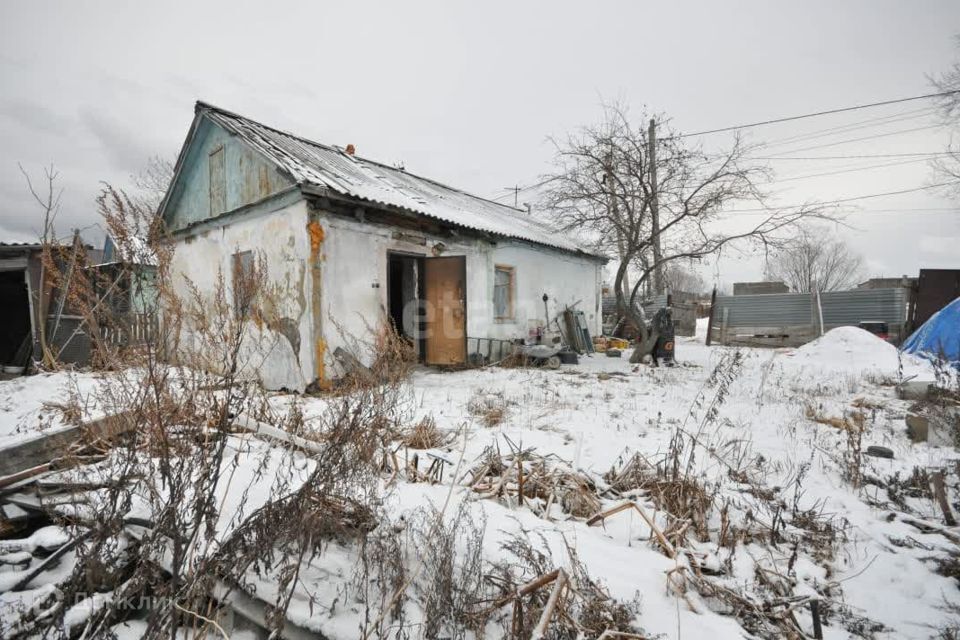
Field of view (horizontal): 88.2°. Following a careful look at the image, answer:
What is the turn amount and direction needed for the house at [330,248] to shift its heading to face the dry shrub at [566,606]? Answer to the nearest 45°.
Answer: approximately 45° to its right

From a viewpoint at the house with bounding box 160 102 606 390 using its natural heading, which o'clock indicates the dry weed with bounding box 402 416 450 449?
The dry weed is roughly at 1 o'clock from the house.

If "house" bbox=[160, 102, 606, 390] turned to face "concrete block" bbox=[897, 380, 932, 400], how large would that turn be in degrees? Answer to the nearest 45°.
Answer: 0° — it already faces it

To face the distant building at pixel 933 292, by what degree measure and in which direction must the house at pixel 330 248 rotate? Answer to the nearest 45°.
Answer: approximately 45° to its left

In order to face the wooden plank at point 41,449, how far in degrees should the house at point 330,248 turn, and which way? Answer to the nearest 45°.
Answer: approximately 45° to its right

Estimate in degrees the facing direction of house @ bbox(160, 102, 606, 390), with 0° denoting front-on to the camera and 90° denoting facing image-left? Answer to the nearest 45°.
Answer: approximately 315°

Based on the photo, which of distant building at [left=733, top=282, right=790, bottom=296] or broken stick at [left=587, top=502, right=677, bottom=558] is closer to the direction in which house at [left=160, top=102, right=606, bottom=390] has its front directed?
the broken stick

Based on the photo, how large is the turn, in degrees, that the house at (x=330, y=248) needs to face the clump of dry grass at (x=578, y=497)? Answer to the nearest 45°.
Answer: approximately 45° to its right

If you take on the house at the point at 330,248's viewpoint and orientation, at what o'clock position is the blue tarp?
The blue tarp is roughly at 11 o'clock from the house.
